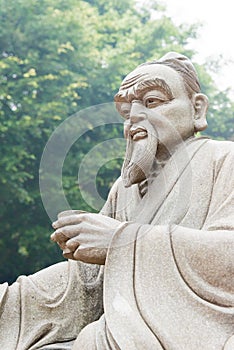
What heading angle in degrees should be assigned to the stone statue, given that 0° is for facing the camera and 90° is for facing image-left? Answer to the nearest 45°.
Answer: approximately 45°
